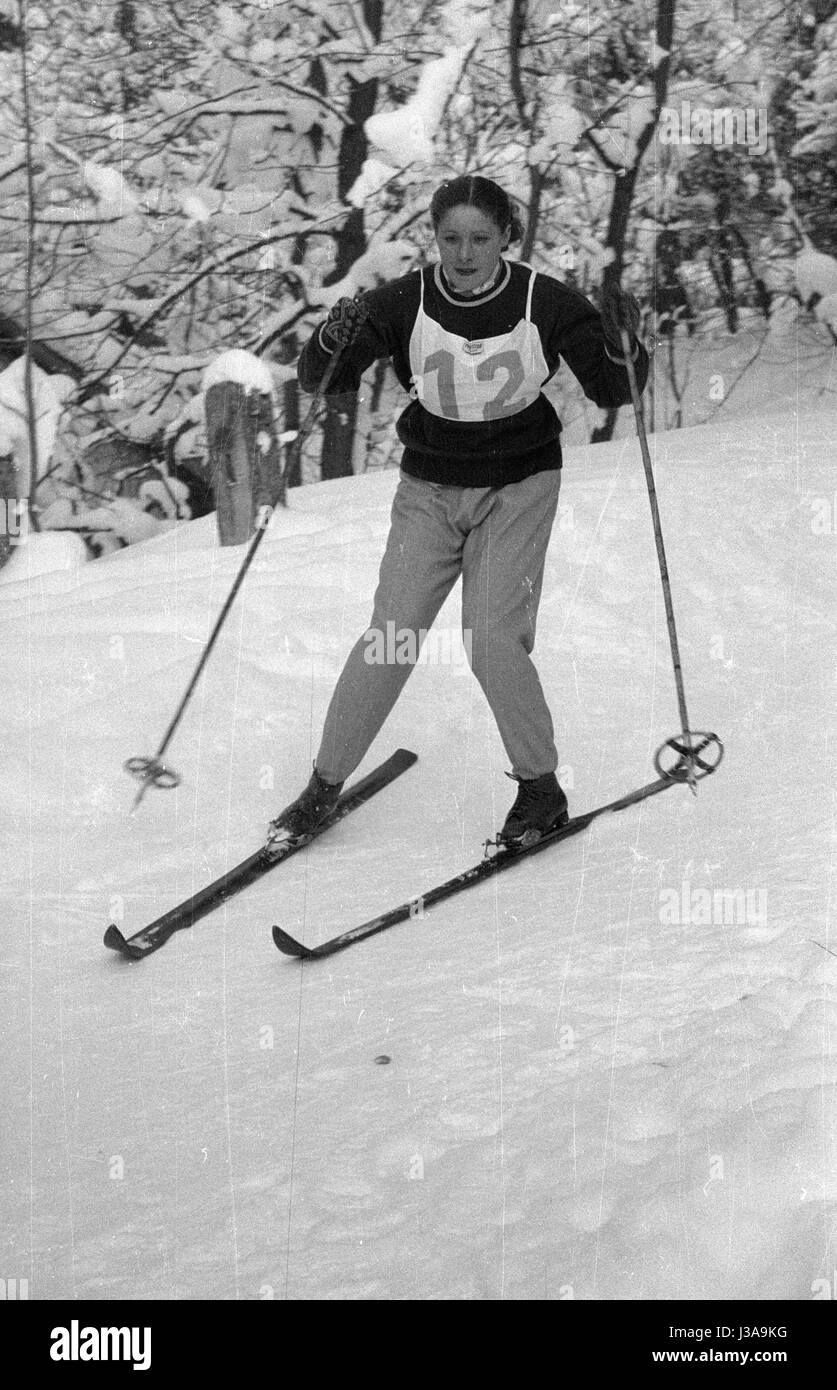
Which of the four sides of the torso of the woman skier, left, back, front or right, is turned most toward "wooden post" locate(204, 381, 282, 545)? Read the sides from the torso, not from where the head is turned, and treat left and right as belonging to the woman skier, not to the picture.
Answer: back

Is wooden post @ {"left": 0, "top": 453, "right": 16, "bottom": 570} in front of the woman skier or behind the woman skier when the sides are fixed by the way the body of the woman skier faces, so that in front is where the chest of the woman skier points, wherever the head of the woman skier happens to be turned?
behind

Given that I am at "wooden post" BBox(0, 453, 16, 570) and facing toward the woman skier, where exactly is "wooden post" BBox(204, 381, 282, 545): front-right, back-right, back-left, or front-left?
front-left

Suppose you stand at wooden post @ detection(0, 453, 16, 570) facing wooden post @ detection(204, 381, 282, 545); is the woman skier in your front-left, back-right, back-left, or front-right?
front-right

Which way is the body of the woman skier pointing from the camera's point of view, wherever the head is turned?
toward the camera

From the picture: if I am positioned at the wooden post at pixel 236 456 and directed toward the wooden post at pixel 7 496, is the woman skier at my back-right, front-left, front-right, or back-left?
back-left
